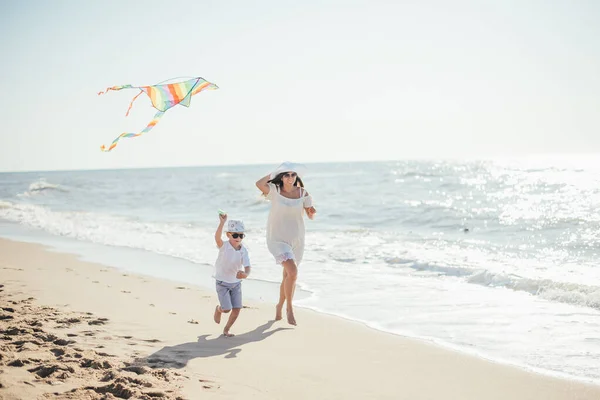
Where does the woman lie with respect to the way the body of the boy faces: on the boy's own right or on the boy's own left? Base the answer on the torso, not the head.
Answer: on the boy's own left

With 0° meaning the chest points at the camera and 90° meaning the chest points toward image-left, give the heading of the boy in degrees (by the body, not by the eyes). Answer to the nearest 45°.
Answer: approximately 315°
